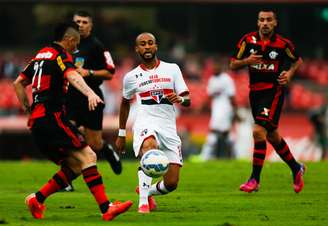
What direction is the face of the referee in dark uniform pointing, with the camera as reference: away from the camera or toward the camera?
toward the camera

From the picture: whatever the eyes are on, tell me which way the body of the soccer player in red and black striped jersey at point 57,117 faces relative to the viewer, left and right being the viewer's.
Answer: facing away from the viewer and to the right of the viewer

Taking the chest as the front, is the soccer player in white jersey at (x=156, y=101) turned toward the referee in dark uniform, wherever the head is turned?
no

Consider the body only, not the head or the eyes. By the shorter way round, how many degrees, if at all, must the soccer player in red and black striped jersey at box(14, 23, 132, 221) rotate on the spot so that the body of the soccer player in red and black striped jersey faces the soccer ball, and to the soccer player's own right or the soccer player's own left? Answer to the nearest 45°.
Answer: approximately 45° to the soccer player's own right

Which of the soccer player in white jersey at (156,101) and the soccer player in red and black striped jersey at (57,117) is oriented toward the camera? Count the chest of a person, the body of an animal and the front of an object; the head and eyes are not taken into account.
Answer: the soccer player in white jersey

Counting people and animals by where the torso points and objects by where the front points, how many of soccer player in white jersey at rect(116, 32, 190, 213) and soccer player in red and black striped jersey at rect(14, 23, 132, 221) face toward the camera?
1

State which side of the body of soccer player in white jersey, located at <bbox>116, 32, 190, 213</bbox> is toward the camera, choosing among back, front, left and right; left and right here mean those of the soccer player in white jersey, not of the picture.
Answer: front

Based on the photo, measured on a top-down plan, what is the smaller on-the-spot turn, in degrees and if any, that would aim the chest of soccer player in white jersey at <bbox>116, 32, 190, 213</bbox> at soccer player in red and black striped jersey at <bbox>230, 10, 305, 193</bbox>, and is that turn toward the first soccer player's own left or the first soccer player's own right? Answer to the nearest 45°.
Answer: approximately 135° to the first soccer player's own left

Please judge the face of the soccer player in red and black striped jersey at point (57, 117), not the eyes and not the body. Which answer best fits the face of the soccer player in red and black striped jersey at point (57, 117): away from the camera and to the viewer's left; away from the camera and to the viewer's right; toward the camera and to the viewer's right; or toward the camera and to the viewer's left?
away from the camera and to the viewer's right
